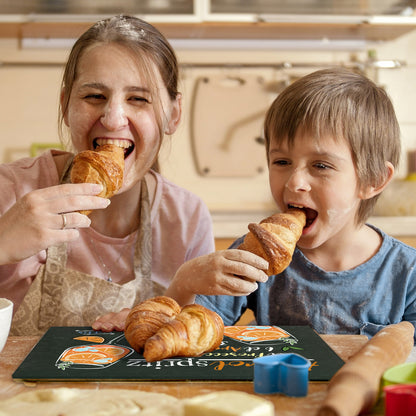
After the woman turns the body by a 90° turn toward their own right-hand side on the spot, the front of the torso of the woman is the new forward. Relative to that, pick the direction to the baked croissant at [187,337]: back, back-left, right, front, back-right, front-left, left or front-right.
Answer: left

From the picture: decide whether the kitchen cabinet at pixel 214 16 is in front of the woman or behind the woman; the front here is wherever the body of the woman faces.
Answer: behind

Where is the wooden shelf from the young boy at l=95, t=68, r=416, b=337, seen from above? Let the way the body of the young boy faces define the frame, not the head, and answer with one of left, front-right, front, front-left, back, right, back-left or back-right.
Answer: back-right

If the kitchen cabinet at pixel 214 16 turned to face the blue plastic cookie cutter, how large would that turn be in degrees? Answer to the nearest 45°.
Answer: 0° — it already faces it

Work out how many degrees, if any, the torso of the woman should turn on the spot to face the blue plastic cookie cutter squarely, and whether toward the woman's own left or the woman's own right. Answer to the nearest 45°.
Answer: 0° — they already face it

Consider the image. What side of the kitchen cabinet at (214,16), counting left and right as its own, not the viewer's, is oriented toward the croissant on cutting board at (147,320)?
front

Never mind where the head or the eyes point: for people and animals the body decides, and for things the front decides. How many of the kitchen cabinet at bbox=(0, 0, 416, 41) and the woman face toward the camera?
2

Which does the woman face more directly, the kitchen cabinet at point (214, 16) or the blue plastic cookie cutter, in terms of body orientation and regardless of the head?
the blue plastic cookie cutter

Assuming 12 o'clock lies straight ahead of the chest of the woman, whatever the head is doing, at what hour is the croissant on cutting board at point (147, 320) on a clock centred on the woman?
The croissant on cutting board is roughly at 12 o'clock from the woman.

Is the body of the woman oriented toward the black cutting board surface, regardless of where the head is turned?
yes
